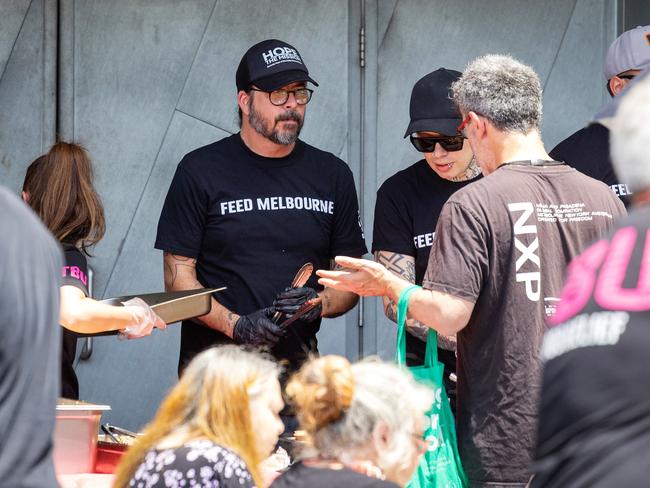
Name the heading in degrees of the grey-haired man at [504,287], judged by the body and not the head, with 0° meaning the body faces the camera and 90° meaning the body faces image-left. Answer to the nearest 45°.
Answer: approximately 135°

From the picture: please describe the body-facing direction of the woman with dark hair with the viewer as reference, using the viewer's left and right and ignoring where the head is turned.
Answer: facing away from the viewer and to the right of the viewer

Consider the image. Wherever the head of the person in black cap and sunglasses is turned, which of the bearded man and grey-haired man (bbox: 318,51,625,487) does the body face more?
the grey-haired man

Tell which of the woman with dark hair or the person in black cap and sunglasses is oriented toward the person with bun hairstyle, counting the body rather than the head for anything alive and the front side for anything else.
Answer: the person in black cap and sunglasses

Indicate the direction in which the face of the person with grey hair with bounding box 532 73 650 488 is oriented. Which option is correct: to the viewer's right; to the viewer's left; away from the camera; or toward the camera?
away from the camera

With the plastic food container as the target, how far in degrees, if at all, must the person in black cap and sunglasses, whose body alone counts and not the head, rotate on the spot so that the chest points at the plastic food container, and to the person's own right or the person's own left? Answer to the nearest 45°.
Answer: approximately 45° to the person's own right

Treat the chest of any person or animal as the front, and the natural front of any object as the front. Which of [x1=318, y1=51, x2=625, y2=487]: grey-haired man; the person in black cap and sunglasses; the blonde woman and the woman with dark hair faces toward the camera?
the person in black cap and sunglasses

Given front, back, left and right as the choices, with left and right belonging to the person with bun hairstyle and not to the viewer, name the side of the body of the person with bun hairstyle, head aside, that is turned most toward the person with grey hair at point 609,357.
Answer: right

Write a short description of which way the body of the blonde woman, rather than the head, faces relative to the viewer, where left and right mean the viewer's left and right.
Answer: facing away from the viewer and to the right of the viewer

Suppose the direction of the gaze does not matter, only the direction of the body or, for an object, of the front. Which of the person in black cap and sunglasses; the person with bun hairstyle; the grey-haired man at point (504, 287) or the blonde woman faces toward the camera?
the person in black cap and sunglasses

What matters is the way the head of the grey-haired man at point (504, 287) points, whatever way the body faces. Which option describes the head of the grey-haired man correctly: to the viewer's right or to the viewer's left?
to the viewer's left
